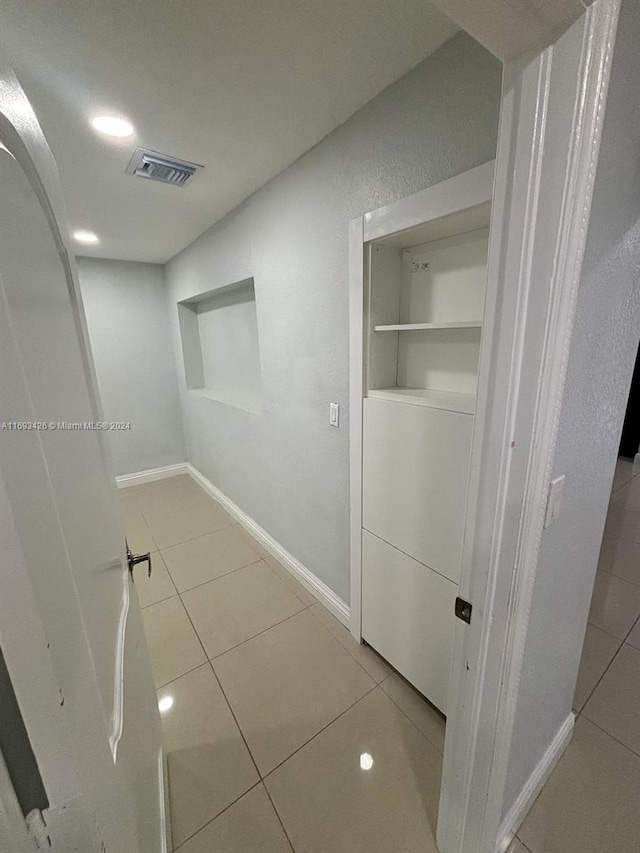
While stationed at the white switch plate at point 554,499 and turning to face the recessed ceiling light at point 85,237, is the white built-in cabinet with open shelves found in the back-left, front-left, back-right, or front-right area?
front-right

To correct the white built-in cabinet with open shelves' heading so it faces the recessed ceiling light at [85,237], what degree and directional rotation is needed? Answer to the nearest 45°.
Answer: approximately 45° to its right

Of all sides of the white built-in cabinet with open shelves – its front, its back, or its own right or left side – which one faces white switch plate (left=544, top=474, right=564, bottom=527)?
left

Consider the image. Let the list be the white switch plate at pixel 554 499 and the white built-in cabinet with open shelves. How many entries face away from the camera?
0

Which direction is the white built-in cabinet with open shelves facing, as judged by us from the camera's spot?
facing the viewer and to the left of the viewer
